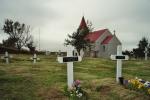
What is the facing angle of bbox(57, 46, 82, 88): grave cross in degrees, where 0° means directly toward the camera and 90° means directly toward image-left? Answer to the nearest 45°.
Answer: approximately 0°

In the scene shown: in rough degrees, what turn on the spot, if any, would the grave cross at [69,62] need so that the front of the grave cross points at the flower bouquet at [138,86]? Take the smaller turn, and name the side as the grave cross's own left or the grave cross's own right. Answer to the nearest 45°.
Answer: approximately 90° to the grave cross's own left
